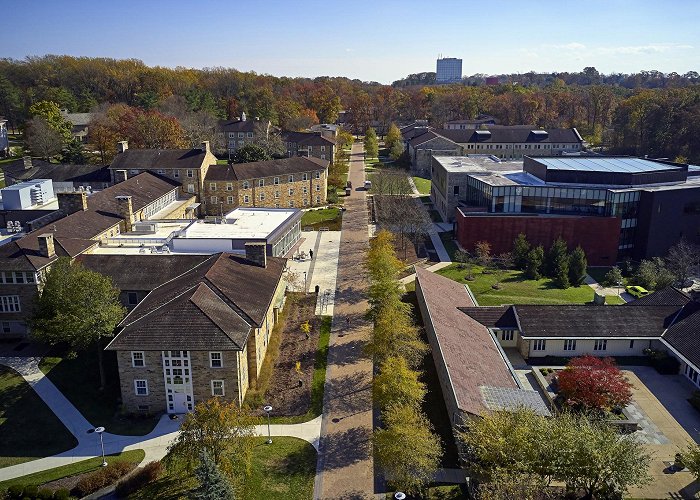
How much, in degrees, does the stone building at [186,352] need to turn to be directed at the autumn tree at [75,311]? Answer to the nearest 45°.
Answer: approximately 135° to its right

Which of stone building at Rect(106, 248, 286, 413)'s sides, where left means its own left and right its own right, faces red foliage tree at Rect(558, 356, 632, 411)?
left

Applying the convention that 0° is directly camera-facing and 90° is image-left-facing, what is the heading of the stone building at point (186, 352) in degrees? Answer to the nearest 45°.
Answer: approximately 0°

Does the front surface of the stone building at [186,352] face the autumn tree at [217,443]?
yes

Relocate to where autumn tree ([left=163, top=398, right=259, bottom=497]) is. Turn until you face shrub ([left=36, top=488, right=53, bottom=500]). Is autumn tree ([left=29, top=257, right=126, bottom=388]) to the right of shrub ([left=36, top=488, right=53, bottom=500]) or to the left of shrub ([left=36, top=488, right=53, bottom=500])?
right

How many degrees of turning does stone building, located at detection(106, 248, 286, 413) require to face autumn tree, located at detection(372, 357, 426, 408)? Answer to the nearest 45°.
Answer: approximately 45° to its left

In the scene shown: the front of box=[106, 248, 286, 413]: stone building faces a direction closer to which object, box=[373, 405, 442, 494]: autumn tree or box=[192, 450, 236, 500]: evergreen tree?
the evergreen tree

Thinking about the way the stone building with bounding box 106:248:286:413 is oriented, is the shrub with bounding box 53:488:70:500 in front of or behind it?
in front

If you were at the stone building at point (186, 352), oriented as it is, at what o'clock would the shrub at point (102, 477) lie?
The shrub is roughly at 1 o'clock from the stone building.

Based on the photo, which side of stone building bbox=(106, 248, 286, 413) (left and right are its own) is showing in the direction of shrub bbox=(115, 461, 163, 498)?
front

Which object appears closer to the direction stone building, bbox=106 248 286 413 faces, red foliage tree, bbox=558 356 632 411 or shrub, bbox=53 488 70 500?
the shrub
